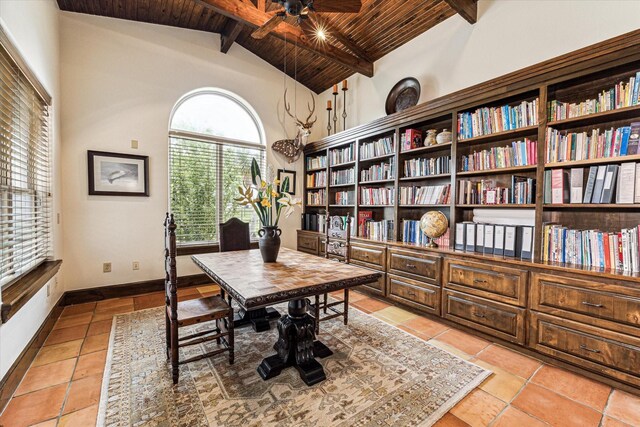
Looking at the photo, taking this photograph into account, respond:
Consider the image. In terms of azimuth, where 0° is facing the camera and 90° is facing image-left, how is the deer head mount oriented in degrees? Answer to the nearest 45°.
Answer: approximately 315°

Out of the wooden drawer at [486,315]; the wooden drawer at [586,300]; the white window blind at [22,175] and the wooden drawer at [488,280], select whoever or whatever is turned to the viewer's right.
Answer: the white window blind

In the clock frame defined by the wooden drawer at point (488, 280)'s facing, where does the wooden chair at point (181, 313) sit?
The wooden chair is roughly at 12 o'clock from the wooden drawer.

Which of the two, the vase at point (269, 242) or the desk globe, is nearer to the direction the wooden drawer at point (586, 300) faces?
the vase

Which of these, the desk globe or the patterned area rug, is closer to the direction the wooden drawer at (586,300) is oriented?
the patterned area rug

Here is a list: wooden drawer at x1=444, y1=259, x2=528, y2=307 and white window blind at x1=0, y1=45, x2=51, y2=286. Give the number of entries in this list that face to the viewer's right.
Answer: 1

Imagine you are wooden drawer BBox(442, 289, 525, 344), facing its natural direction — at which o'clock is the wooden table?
The wooden table is roughly at 12 o'clock from the wooden drawer.

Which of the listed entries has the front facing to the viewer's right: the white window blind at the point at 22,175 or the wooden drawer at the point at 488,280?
the white window blind

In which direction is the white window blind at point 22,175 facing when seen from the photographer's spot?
facing to the right of the viewer
